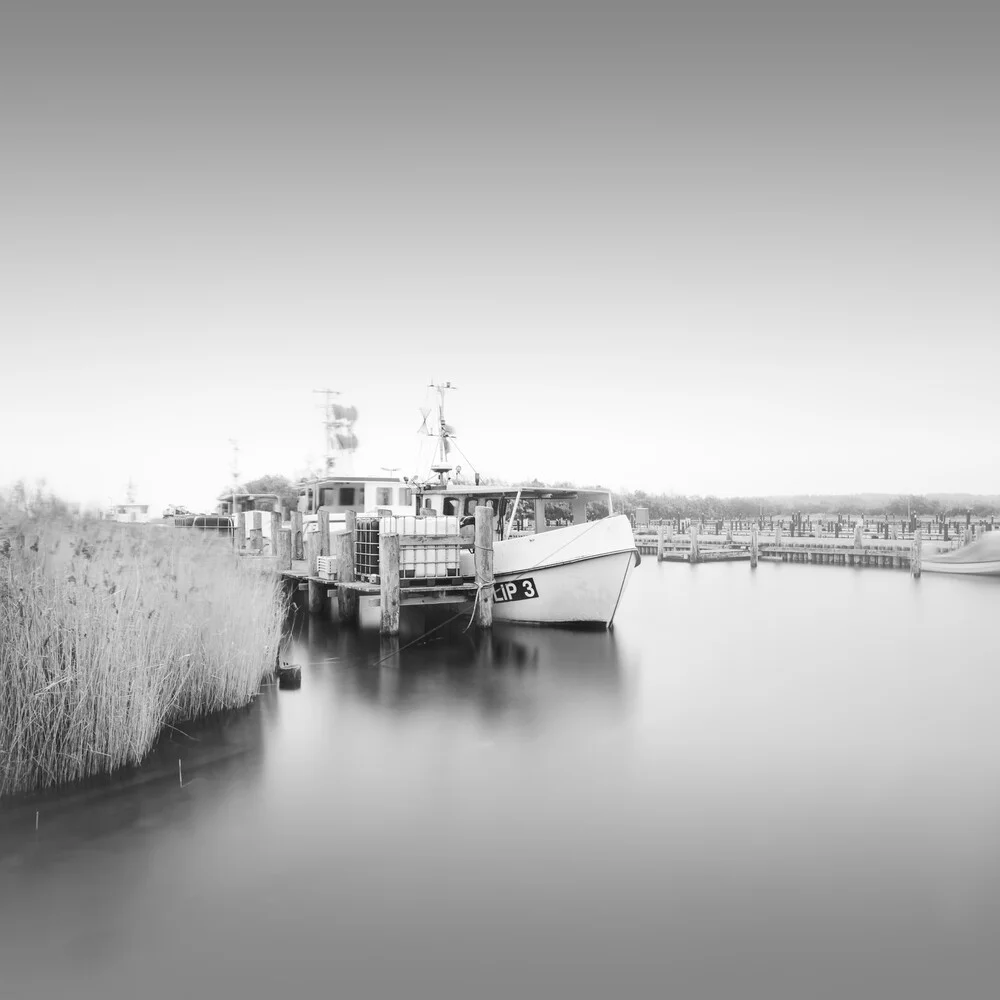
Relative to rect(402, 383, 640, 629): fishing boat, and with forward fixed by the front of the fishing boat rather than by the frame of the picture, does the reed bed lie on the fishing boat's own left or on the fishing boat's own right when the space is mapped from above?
on the fishing boat's own right

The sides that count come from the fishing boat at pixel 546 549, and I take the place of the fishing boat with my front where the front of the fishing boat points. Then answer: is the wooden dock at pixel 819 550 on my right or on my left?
on my left

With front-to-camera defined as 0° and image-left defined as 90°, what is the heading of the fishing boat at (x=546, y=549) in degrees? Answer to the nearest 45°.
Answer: approximately 315°

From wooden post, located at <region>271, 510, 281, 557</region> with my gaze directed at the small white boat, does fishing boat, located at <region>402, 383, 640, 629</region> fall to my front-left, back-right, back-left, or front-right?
front-right

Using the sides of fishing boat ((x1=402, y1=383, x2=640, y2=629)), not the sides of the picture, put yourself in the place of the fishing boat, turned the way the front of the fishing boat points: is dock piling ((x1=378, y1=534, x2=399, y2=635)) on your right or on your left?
on your right
